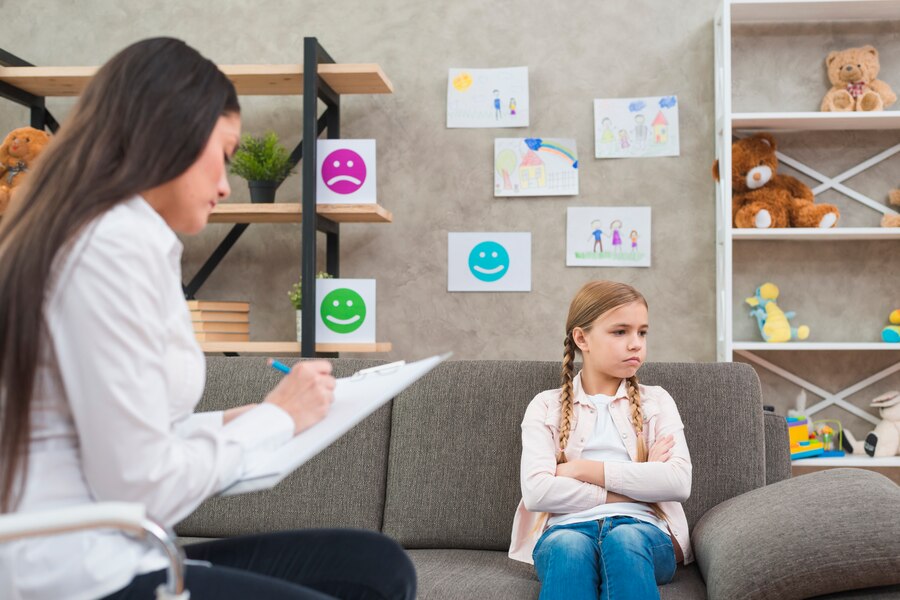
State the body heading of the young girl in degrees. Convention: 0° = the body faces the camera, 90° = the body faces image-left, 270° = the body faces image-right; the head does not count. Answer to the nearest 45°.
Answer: approximately 0°

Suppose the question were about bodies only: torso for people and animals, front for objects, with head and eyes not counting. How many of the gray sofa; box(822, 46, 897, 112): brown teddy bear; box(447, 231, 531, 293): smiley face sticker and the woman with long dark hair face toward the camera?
3

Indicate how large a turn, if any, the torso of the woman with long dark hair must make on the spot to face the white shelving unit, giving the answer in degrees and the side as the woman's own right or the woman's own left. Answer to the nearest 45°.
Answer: approximately 45° to the woman's own left

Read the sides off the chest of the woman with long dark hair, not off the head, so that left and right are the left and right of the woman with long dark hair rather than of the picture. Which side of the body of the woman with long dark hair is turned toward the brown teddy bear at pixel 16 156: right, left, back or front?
left

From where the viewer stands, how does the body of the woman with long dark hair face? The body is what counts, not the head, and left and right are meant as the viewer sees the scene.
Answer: facing to the right of the viewer

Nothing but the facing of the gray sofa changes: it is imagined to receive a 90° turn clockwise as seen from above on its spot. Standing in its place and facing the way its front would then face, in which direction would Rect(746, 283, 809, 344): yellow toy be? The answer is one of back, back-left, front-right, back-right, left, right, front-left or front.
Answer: back-right

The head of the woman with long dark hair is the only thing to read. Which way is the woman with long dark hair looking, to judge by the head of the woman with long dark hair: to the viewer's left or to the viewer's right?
to the viewer's right

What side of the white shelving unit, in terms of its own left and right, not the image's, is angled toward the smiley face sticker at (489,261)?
right

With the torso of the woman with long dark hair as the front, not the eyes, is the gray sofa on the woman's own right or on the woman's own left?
on the woman's own left

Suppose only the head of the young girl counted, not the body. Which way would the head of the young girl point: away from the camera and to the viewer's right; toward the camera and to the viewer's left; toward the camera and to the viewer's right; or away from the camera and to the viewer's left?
toward the camera and to the viewer's right

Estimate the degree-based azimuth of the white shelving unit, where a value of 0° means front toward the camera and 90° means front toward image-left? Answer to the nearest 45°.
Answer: approximately 0°

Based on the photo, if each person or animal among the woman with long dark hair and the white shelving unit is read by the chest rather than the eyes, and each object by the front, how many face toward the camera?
1
